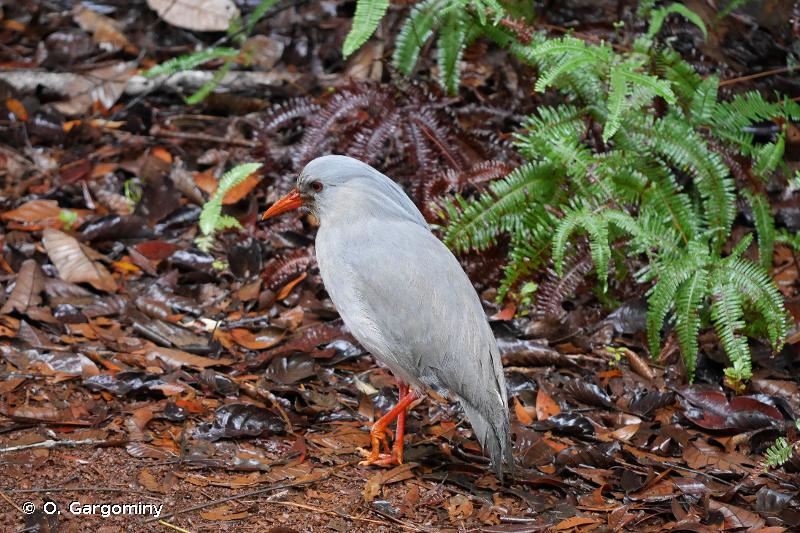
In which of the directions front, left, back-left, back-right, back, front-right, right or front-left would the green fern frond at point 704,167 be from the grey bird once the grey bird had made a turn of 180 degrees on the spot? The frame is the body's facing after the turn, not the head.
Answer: front-left

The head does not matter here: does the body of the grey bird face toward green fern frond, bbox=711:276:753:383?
no

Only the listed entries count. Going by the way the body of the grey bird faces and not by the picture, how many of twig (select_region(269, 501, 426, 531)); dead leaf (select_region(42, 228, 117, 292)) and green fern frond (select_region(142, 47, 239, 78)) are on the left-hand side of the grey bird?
1

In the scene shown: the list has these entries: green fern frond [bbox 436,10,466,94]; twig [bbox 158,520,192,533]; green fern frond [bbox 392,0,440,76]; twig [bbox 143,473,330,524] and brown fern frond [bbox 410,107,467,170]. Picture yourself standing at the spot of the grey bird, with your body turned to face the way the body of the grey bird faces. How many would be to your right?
3

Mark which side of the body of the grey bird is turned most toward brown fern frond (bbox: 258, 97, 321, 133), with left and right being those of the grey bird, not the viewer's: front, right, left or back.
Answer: right

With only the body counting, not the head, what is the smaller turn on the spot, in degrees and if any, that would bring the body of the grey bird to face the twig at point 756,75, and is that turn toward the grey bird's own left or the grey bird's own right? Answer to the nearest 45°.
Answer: approximately 135° to the grey bird's own right

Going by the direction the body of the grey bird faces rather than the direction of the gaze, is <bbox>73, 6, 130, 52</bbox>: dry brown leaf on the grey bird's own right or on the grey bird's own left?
on the grey bird's own right

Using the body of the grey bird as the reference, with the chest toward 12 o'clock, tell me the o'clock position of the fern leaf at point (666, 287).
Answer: The fern leaf is roughly at 5 o'clock from the grey bird.

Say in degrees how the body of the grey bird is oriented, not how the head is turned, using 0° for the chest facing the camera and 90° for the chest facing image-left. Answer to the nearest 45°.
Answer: approximately 90°

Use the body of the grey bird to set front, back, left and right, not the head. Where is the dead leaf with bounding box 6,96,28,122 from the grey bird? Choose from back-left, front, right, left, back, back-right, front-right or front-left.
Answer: front-right

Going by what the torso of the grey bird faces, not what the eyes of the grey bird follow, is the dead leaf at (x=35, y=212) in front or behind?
in front

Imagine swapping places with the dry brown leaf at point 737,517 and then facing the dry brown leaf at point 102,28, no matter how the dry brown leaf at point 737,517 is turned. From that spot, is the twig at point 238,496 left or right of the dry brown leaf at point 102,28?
left

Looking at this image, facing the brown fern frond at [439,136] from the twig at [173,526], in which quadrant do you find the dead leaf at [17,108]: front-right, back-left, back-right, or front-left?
front-left

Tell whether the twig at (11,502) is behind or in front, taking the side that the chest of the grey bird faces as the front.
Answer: in front

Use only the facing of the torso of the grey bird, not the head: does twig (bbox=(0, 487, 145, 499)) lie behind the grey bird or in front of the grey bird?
in front

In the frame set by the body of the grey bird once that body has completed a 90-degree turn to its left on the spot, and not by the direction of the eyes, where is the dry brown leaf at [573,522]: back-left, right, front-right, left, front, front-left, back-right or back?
front-left

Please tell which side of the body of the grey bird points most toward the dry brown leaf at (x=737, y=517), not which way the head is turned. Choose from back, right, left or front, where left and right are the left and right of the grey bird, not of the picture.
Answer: back

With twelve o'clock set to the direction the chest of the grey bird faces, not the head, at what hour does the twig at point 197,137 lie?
The twig is roughly at 2 o'clock from the grey bird.

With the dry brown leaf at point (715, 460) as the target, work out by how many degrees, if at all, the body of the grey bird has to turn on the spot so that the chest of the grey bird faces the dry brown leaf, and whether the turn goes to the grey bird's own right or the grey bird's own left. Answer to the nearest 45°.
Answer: approximately 180°

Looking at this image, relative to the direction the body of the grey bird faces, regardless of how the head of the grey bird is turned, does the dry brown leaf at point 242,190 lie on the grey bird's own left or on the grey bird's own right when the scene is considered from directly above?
on the grey bird's own right
